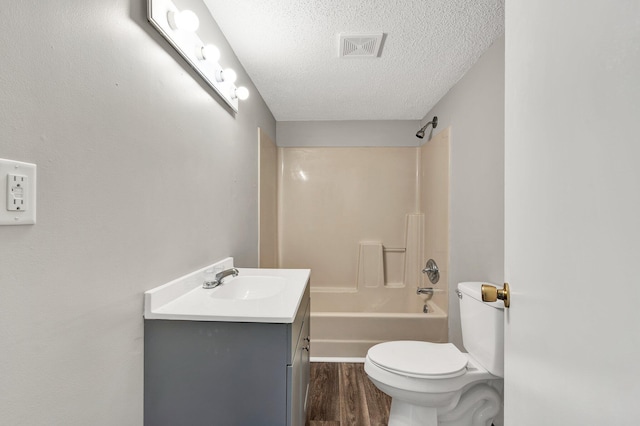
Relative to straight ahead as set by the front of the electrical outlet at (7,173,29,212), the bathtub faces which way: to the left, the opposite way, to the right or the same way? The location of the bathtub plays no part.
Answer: to the right

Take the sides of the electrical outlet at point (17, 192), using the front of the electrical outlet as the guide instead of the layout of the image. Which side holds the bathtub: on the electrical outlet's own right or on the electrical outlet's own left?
on the electrical outlet's own left

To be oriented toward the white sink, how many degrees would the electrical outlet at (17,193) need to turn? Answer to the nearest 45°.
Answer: approximately 90° to its left

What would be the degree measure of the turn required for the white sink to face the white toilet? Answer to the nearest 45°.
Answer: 0° — it already faces it

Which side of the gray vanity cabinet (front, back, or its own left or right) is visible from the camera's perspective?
right

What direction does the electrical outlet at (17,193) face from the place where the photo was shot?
facing the viewer and to the right of the viewer

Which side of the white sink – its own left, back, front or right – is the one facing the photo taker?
right

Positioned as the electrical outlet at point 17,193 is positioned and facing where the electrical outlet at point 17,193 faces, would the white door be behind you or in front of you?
in front

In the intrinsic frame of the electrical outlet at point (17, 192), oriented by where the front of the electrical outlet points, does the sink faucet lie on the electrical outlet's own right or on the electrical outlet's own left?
on the electrical outlet's own left
